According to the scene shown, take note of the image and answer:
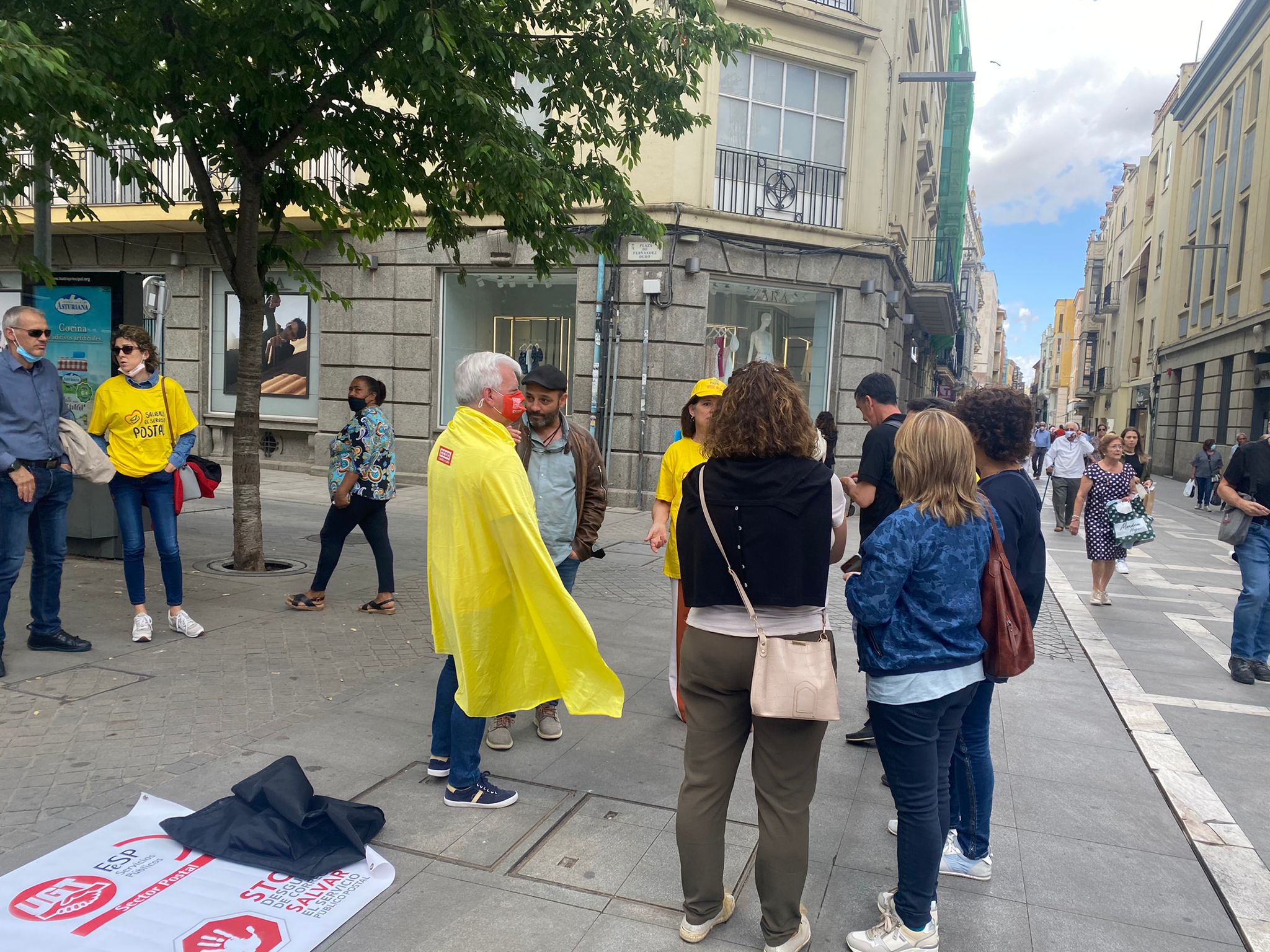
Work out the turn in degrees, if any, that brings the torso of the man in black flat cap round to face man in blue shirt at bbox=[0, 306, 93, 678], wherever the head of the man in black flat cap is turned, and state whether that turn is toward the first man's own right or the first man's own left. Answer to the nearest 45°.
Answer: approximately 45° to the first man's own right

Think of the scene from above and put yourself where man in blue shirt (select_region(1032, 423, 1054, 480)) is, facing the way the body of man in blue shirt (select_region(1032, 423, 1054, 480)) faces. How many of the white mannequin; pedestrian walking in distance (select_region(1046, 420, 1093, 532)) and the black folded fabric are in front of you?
3

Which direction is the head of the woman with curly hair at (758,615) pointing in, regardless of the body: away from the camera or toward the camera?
away from the camera

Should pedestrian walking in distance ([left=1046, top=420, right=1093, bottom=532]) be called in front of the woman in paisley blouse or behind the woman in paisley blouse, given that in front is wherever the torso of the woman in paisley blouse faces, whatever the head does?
behind

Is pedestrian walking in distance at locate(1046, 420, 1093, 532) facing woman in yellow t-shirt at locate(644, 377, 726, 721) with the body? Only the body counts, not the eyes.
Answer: yes

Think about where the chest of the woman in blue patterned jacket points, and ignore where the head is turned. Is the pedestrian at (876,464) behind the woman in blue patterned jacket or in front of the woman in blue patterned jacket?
in front

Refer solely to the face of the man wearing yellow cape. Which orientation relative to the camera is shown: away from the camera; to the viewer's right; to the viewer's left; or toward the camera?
to the viewer's right

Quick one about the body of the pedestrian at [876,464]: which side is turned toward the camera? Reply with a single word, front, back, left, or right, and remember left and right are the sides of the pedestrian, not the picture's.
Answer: left
